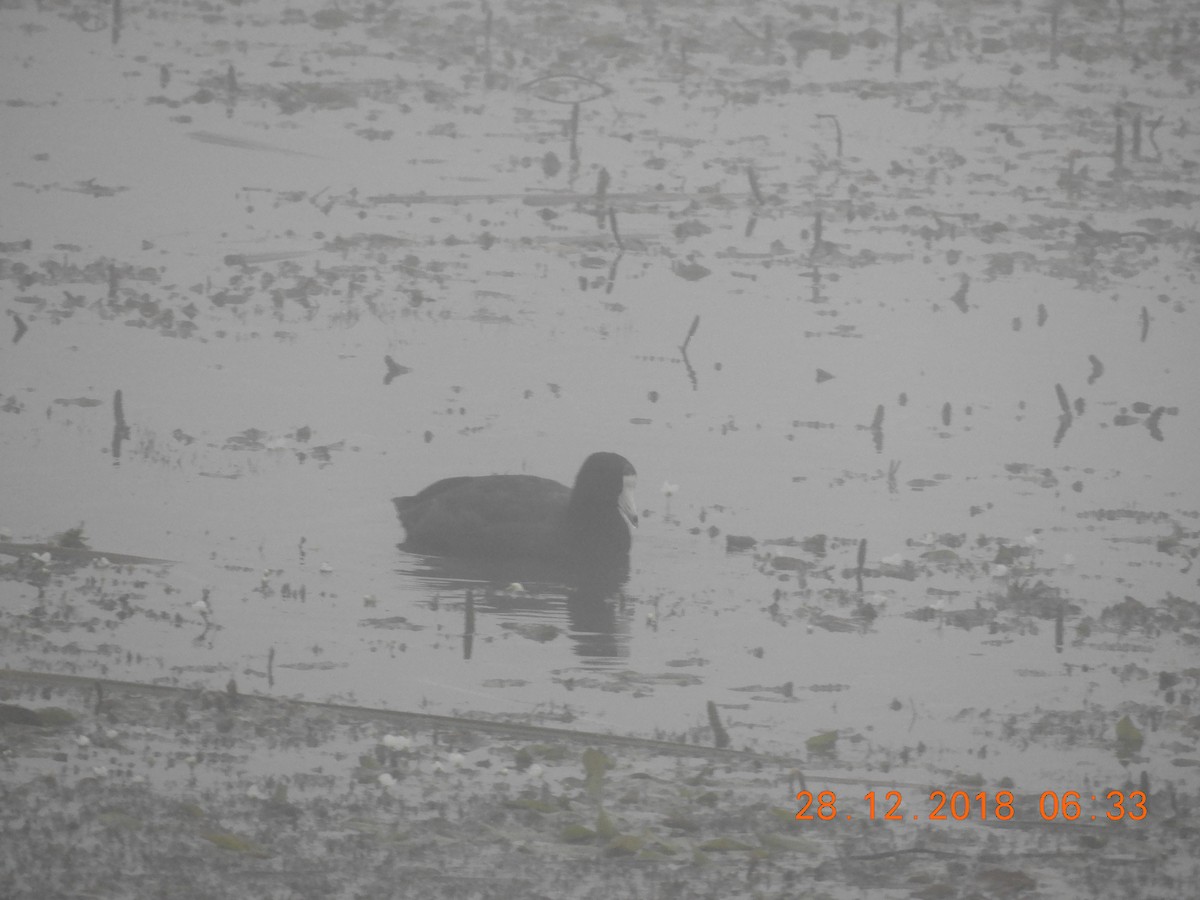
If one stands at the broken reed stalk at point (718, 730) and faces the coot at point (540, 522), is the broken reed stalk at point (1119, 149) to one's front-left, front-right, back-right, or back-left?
front-right

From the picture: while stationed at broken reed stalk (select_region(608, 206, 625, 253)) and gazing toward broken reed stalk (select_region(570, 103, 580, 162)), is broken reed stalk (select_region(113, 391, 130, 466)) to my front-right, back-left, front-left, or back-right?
back-left

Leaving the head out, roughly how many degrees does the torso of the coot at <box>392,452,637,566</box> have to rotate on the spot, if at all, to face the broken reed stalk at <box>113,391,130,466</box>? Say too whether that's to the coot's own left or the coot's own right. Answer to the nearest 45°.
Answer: approximately 135° to the coot's own left

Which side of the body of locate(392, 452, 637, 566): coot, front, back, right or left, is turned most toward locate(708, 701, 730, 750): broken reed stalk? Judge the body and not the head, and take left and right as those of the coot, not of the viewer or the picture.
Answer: right

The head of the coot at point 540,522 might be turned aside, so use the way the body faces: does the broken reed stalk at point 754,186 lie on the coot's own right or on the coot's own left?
on the coot's own left

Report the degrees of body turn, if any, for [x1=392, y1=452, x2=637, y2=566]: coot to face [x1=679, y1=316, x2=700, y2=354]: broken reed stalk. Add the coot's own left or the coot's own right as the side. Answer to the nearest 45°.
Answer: approximately 90° to the coot's own left

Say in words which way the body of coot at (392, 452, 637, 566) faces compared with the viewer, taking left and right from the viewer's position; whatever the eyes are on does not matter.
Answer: facing to the right of the viewer

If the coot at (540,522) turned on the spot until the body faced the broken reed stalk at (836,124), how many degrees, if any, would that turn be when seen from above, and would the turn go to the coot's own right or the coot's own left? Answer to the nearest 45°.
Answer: approximately 90° to the coot's own left

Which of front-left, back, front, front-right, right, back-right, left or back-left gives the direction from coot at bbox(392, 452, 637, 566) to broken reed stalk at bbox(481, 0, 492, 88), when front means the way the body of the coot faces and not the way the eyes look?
left

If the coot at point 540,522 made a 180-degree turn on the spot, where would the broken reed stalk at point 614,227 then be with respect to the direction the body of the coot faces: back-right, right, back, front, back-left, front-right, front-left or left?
right

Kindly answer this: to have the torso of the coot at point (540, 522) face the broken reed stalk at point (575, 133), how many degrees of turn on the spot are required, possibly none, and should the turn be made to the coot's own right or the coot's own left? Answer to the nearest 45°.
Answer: approximately 90° to the coot's own left

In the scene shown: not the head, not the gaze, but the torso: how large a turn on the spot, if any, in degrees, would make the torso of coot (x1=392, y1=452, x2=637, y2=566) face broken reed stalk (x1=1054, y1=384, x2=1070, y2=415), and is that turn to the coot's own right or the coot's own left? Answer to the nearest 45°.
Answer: approximately 45° to the coot's own left
